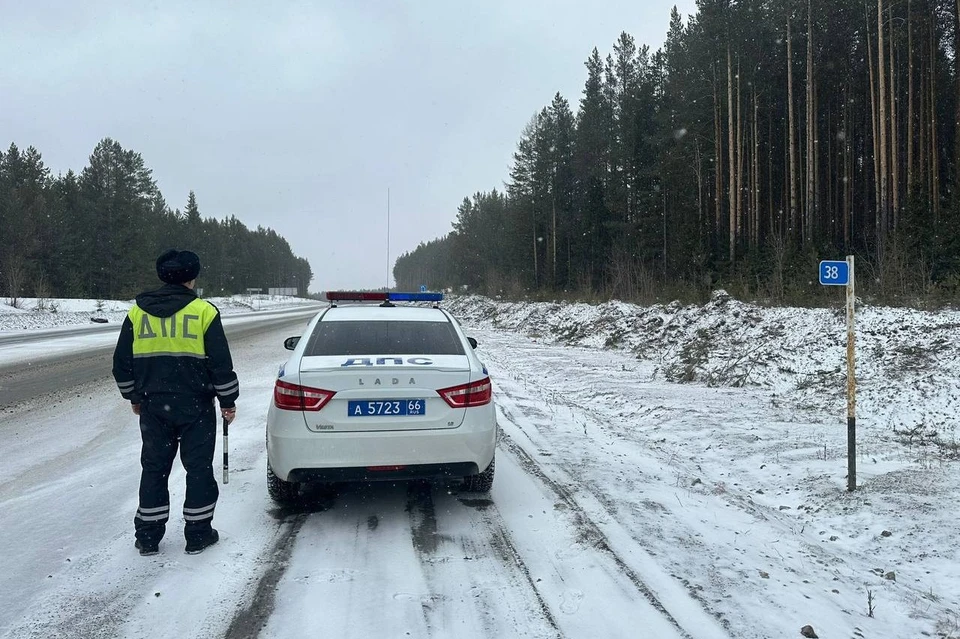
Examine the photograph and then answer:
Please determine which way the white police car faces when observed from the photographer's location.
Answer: facing away from the viewer

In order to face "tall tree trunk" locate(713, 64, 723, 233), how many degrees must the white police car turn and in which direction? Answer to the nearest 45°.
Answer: approximately 45° to its right

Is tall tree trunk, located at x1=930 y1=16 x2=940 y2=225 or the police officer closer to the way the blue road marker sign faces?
the police officer

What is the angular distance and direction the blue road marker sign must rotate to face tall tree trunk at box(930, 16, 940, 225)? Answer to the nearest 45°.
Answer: approximately 180°

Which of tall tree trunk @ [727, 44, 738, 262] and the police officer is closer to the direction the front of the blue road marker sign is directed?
the police officer

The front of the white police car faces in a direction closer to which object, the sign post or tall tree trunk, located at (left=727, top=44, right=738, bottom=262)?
the tall tree trunk

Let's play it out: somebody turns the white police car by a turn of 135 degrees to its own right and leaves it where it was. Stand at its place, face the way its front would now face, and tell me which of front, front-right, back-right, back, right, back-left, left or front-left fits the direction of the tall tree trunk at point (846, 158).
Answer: left

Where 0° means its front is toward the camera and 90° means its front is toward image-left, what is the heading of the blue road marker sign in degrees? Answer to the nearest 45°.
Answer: approximately 0°

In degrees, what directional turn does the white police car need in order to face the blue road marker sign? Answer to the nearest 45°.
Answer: approximately 90° to its right

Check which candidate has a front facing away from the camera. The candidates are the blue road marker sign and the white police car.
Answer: the white police car

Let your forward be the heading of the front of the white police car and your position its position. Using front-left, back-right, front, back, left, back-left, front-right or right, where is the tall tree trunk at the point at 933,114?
front-right

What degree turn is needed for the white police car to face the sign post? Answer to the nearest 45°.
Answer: approximately 90° to its right

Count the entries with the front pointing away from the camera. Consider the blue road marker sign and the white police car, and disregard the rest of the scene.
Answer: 1

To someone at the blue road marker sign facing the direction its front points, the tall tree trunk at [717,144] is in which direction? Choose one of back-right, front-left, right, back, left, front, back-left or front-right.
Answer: back

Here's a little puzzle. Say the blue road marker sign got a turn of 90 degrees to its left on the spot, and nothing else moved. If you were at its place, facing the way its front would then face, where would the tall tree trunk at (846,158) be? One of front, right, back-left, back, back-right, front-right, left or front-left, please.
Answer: left
